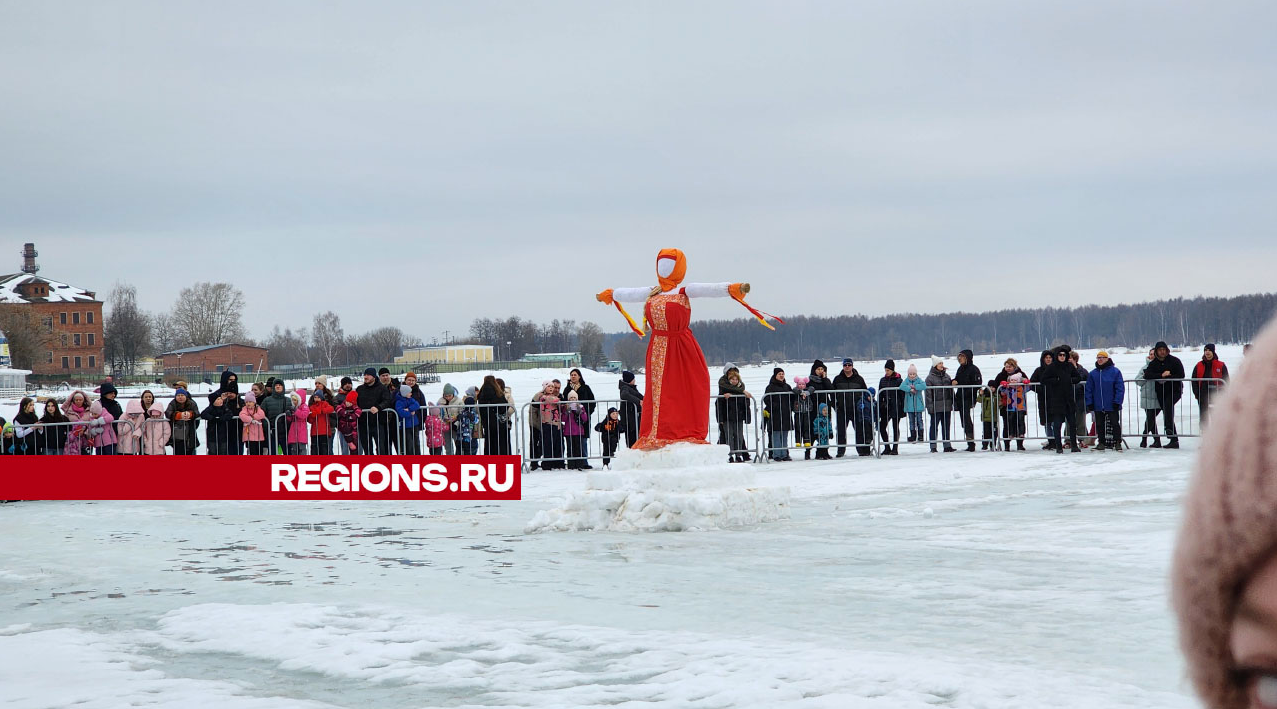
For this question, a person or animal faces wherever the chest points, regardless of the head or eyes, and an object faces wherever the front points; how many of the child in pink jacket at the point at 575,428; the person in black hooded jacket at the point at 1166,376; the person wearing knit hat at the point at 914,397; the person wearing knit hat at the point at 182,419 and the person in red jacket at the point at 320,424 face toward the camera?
5

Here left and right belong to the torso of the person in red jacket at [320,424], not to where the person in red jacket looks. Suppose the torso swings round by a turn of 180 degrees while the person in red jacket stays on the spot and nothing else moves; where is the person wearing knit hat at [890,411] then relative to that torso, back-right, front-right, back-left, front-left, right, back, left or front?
right

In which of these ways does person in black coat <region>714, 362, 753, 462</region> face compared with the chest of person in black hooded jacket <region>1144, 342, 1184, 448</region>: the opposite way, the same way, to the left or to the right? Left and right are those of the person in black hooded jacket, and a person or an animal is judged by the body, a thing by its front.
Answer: the same way

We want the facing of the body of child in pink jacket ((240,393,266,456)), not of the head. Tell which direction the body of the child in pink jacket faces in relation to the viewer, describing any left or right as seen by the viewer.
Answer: facing the viewer

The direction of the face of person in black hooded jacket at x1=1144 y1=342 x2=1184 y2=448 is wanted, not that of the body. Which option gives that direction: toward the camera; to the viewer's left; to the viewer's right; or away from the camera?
toward the camera

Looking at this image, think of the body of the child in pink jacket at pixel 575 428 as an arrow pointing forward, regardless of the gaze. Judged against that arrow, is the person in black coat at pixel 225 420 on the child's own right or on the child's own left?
on the child's own right

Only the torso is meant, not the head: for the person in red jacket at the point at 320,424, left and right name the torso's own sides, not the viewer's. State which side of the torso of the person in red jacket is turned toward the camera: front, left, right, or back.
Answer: front

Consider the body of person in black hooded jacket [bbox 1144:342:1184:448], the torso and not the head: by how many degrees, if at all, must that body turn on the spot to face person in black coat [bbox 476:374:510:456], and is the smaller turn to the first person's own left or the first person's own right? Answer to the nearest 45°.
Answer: approximately 90° to the first person's own right

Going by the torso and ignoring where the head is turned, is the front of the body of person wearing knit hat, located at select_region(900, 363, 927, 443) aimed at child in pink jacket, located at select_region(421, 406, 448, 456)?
no

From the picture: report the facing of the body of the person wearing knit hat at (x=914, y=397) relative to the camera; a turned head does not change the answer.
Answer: toward the camera

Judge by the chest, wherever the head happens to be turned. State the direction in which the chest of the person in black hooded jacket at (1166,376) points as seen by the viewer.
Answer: toward the camera

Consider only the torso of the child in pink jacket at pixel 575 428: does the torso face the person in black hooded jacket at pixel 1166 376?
no

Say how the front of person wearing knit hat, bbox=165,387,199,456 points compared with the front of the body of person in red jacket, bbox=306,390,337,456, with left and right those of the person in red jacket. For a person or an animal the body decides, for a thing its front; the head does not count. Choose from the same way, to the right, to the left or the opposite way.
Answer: the same way

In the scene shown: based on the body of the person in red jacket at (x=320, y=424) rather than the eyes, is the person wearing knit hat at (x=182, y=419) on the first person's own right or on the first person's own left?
on the first person's own right

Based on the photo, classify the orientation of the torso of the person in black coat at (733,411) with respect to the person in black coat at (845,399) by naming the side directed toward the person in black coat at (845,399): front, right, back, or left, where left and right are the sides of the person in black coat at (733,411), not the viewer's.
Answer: left

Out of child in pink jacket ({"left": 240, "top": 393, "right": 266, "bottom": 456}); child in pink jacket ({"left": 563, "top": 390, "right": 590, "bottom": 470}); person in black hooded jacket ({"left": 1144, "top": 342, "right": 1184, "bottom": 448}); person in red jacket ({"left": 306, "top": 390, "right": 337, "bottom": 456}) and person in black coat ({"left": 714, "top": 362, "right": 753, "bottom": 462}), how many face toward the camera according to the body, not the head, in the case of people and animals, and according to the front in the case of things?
5

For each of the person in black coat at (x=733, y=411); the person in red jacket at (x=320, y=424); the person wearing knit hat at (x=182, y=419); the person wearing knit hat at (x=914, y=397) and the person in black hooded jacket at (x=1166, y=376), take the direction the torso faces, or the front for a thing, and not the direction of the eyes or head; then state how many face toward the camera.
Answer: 5

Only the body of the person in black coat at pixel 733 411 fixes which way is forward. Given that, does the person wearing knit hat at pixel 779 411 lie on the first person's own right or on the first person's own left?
on the first person's own left

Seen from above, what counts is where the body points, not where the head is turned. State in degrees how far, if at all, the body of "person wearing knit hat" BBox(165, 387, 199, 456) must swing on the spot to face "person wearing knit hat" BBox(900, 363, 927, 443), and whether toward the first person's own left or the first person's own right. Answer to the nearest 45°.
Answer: approximately 90° to the first person's own left

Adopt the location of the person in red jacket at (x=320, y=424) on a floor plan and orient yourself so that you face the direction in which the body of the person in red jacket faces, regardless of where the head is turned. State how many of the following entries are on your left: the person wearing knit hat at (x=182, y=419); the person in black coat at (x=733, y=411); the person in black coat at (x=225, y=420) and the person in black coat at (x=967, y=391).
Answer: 2

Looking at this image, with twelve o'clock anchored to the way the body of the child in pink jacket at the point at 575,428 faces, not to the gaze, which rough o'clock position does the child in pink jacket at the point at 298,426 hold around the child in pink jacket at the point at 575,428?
the child in pink jacket at the point at 298,426 is roughly at 3 o'clock from the child in pink jacket at the point at 575,428.
